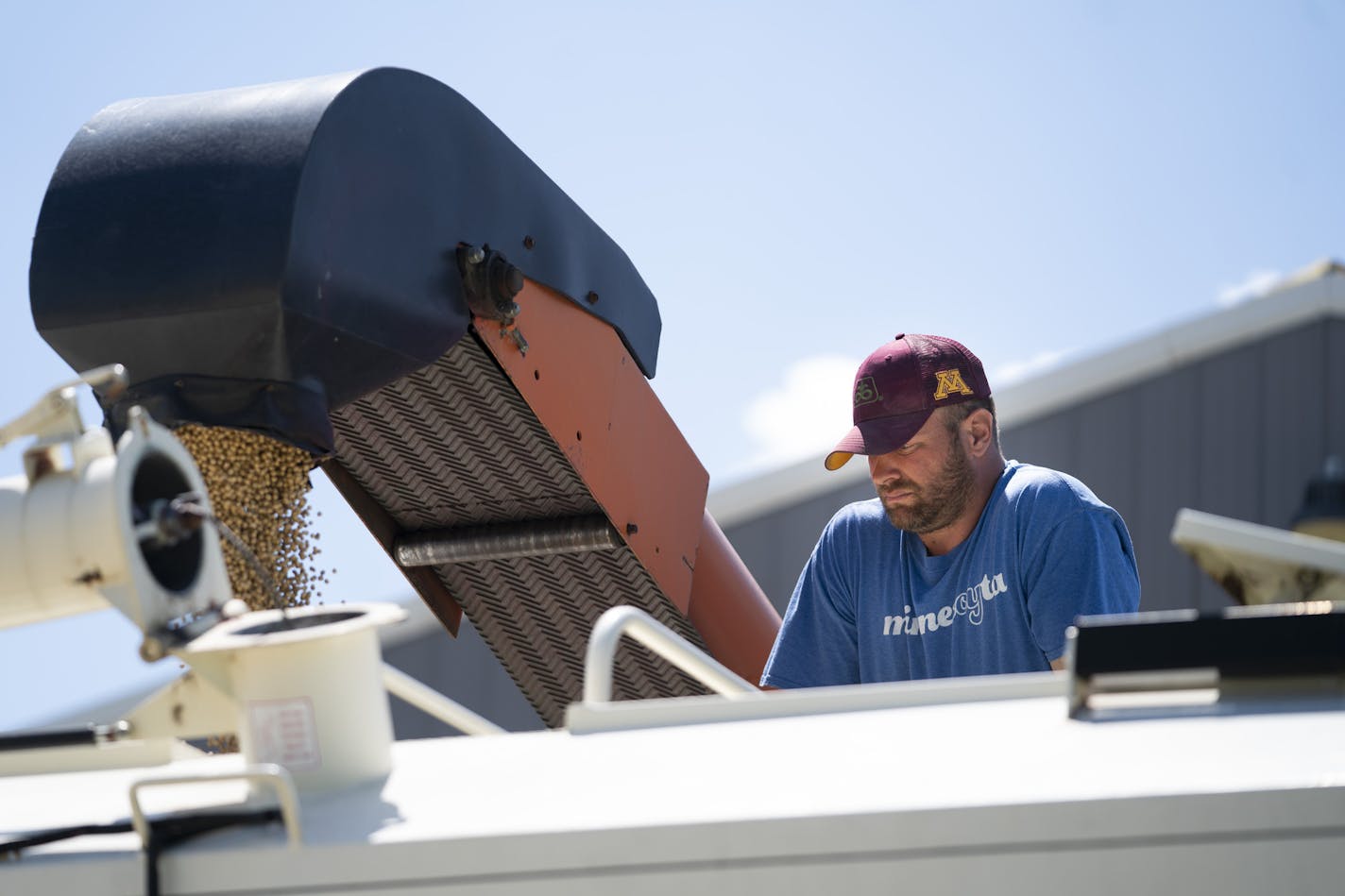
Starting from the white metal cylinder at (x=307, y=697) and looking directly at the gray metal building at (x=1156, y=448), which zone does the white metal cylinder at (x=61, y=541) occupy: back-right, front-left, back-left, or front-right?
back-left

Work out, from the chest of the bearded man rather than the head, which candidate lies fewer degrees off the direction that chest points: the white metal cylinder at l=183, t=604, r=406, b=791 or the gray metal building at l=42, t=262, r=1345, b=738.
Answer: the white metal cylinder

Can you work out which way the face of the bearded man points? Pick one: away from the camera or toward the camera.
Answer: toward the camera

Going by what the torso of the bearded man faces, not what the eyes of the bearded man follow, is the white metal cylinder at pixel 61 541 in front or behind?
in front

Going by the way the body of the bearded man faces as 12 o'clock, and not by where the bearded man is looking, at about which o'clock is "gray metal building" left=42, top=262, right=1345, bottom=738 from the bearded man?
The gray metal building is roughly at 5 o'clock from the bearded man.
